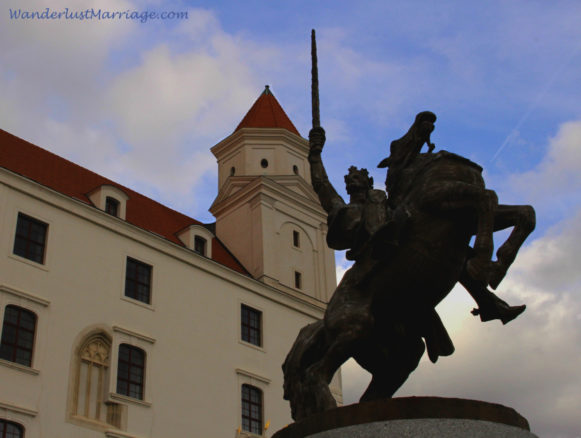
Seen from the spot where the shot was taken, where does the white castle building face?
facing the viewer and to the right of the viewer

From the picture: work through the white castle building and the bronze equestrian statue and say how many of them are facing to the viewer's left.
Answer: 0

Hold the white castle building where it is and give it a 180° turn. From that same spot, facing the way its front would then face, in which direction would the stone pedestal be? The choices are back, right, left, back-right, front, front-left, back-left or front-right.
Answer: back-left

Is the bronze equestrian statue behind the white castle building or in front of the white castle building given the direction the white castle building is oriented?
in front

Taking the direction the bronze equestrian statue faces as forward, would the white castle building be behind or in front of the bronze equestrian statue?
behind
